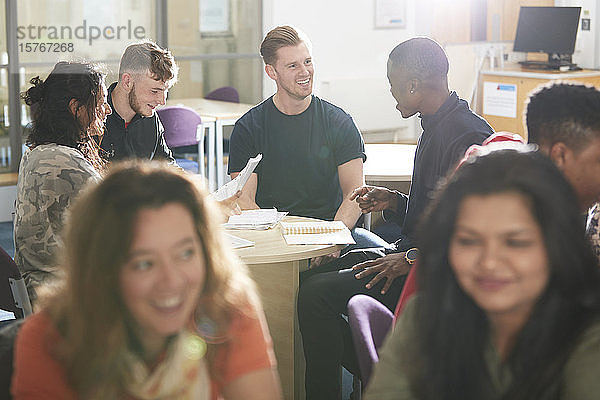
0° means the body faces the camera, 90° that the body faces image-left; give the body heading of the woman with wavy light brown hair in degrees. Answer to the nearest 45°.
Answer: approximately 315°

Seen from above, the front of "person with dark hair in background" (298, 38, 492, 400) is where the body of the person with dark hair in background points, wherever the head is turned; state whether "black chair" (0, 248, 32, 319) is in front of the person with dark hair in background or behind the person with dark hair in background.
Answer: in front

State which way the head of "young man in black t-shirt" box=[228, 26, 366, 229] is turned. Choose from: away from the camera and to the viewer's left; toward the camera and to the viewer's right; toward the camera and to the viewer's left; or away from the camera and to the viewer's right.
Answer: toward the camera and to the viewer's right

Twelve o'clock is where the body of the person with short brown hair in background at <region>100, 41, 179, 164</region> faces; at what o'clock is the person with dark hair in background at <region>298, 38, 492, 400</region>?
the person with dark hair in background at <region>298, 38, 492, 400</region> is roughly at 12 o'clock from the person with short brown hair in background at <region>100, 41, 179, 164</region>.

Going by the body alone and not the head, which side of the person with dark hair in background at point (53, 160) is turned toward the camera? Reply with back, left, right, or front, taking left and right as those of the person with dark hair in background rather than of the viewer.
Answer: right

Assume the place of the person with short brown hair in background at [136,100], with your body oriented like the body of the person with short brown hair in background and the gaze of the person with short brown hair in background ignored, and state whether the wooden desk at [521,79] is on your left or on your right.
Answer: on your left

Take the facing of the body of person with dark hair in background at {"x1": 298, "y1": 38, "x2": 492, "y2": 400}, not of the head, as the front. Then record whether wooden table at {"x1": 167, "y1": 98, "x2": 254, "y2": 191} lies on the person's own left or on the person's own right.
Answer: on the person's own right

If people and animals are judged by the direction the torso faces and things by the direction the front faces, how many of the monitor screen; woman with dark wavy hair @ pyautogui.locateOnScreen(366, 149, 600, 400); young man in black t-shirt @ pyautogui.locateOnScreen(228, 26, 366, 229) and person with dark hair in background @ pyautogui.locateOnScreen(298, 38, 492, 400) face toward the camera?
3

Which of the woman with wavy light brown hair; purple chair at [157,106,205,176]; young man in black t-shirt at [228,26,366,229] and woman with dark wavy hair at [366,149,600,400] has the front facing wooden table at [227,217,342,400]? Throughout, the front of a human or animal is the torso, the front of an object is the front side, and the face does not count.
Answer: the young man in black t-shirt
